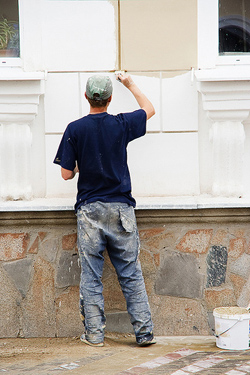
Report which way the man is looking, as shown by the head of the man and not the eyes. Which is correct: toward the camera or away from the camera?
away from the camera

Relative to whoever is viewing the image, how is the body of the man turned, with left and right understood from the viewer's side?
facing away from the viewer
